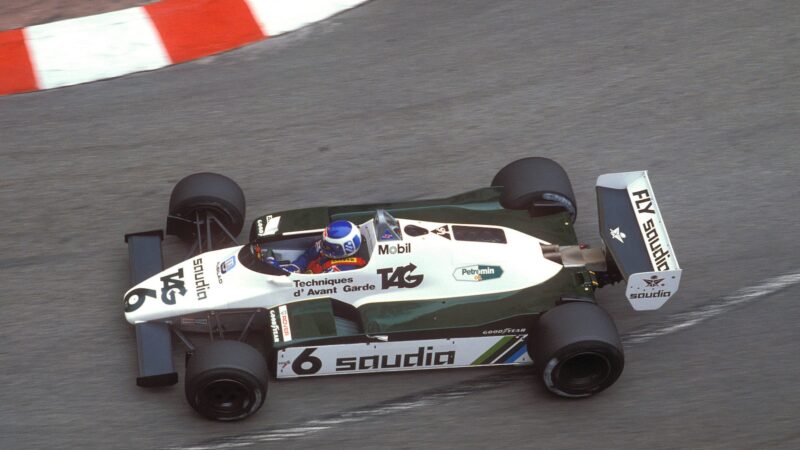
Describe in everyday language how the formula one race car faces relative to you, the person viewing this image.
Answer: facing to the left of the viewer

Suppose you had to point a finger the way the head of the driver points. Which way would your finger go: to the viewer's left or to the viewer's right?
to the viewer's left
